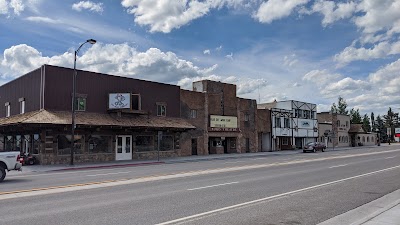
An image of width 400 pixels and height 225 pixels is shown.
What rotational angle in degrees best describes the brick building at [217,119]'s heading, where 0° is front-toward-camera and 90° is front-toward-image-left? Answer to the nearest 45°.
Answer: approximately 315°

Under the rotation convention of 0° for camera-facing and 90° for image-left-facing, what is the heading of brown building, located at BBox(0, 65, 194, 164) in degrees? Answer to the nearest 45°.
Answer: approximately 315°

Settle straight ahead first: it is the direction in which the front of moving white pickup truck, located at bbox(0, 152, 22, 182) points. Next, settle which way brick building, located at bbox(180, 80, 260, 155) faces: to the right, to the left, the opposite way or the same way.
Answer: to the left

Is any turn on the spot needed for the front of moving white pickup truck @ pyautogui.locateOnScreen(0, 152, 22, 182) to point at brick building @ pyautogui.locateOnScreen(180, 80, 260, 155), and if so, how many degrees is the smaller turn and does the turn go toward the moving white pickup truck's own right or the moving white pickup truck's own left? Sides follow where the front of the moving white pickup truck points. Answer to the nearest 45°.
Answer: approximately 135° to the moving white pickup truck's own right

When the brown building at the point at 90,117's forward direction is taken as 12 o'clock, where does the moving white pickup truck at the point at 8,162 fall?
The moving white pickup truck is roughly at 2 o'clock from the brown building.

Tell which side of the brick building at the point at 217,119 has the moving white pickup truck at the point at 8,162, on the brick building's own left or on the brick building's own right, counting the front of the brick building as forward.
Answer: on the brick building's own right

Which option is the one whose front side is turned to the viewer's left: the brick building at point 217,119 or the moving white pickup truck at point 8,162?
the moving white pickup truck

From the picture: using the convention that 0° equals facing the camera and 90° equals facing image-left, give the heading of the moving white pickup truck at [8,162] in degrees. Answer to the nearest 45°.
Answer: approximately 90°

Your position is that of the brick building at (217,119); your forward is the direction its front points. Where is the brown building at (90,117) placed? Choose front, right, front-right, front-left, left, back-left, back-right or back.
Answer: right

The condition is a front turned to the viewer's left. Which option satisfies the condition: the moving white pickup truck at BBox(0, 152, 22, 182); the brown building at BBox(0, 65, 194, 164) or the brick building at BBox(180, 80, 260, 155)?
the moving white pickup truck
